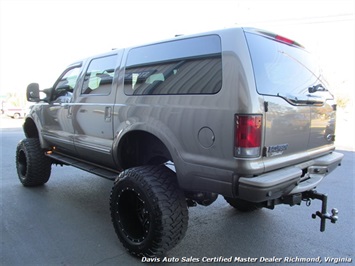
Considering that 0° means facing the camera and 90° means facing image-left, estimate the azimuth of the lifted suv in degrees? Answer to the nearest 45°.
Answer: approximately 135°
